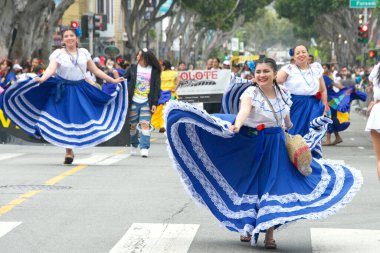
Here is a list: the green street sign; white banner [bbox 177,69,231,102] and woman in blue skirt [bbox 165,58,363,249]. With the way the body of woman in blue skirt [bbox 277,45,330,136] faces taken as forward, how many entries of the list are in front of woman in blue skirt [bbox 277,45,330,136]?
1

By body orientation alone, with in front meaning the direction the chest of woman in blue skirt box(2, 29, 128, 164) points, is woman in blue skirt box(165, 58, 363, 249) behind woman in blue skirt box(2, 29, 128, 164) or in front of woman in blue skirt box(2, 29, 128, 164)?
in front

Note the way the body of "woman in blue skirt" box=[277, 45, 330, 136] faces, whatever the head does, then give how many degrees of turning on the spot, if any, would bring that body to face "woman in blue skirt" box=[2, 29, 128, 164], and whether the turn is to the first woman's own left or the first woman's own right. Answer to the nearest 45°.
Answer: approximately 90° to the first woman's own right

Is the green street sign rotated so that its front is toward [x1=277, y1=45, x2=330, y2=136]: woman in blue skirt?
yes

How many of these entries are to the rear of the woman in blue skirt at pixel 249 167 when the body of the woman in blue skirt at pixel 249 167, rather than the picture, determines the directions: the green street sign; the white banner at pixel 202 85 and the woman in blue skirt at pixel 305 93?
3

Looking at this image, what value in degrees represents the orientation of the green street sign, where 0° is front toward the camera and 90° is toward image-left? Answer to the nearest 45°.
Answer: approximately 0°

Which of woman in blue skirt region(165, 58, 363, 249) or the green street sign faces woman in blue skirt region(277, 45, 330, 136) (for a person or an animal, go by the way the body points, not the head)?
the green street sign

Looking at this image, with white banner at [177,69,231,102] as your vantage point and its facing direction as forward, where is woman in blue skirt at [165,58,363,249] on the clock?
The woman in blue skirt is roughly at 12 o'clock from the white banner.
